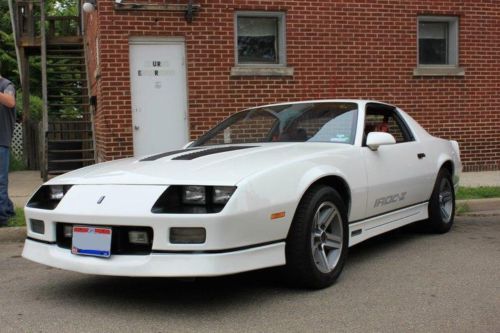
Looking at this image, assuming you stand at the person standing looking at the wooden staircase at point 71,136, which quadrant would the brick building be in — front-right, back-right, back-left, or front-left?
front-right

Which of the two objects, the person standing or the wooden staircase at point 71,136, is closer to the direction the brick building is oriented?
the person standing

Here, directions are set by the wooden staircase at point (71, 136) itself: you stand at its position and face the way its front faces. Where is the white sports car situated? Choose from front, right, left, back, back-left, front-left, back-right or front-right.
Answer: front

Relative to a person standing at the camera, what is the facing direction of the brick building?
facing the viewer

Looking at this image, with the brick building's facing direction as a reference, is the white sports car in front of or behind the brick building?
in front

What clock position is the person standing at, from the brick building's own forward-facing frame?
The person standing is roughly at 1 o'clock from the brick building.

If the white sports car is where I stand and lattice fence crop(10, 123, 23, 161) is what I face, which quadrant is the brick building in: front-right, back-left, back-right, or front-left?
front-right

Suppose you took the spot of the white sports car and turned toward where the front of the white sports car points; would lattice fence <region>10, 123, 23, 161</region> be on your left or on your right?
on your right

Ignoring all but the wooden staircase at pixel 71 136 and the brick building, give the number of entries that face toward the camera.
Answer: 2

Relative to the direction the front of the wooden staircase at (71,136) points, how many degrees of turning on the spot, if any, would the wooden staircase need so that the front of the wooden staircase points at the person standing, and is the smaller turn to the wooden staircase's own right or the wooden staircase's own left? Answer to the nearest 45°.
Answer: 0° — it already faces them

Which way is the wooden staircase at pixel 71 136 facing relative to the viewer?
toward the camera
